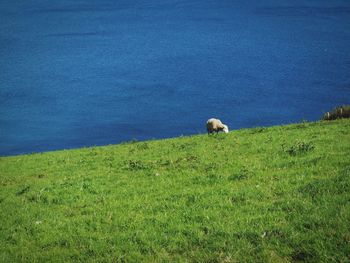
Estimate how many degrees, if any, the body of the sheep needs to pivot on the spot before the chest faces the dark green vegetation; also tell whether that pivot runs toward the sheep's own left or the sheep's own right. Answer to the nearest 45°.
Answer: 0° — it already faces it

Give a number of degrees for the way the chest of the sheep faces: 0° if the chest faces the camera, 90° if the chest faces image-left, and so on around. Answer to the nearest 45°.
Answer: approximately 270°
